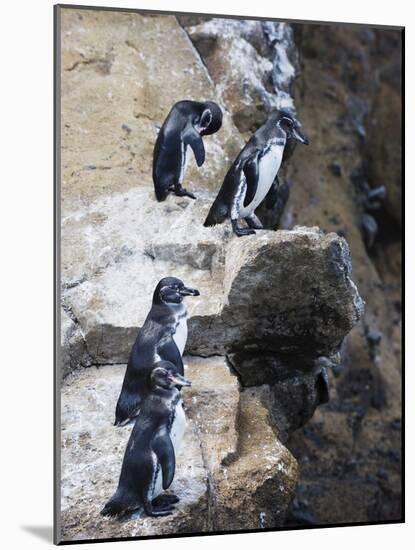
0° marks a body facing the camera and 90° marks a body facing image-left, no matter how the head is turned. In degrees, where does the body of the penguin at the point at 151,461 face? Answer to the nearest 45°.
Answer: approximately 270°

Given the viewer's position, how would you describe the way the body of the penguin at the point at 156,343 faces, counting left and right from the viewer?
facing to the right of the viewer

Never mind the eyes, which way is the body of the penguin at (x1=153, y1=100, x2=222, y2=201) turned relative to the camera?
to the viewer's right
